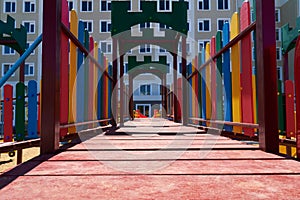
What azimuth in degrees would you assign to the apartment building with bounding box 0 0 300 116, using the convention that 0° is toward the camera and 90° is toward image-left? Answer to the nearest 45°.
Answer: approximately 0°
